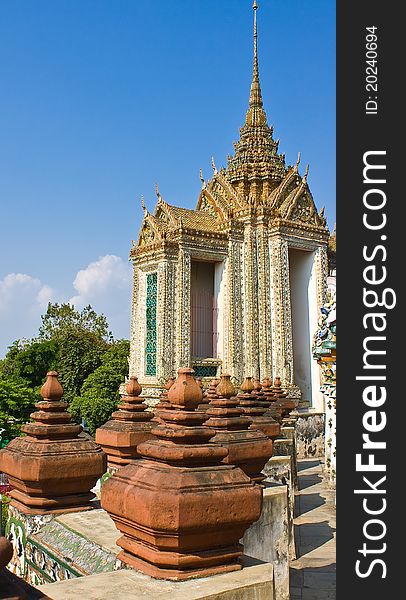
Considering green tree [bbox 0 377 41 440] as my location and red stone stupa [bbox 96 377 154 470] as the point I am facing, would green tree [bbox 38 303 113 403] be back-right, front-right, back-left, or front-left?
back-left
